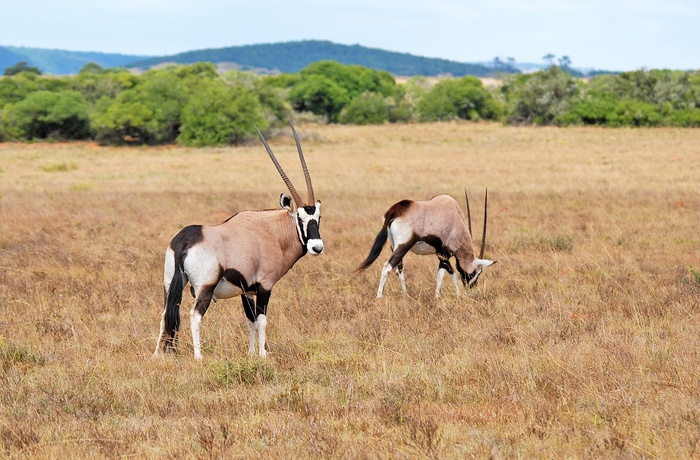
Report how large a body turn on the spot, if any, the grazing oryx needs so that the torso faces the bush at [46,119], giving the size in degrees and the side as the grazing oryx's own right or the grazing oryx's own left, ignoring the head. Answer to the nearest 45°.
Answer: approximately 135° to the grazing oryx's own left

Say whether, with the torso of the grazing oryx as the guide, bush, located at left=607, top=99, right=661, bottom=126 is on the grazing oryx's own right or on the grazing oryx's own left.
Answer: on the grazing oryx's own left

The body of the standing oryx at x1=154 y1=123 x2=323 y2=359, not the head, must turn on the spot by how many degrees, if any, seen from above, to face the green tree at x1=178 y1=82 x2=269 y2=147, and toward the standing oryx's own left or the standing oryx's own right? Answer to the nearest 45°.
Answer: approximately 45° to the standing oryx's own left

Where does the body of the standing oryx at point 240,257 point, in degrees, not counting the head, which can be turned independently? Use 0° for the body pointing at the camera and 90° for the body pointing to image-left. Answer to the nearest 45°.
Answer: approximately 225°

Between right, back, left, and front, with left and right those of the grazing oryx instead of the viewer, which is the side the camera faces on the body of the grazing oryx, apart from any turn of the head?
right

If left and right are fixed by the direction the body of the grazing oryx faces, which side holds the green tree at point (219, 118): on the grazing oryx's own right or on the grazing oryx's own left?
on the grazing oryx's own left

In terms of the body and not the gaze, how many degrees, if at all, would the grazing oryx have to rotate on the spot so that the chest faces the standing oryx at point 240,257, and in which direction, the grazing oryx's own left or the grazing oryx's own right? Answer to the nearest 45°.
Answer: approximately 135° to the grazing oryx's own right

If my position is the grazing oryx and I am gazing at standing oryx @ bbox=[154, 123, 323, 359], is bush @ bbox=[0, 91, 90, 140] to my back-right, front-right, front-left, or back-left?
back-right

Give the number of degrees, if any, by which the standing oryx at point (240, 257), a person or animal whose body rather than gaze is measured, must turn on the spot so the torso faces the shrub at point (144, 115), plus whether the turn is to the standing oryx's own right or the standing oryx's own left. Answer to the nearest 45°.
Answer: approximately 45° to the standing oryx's own left
